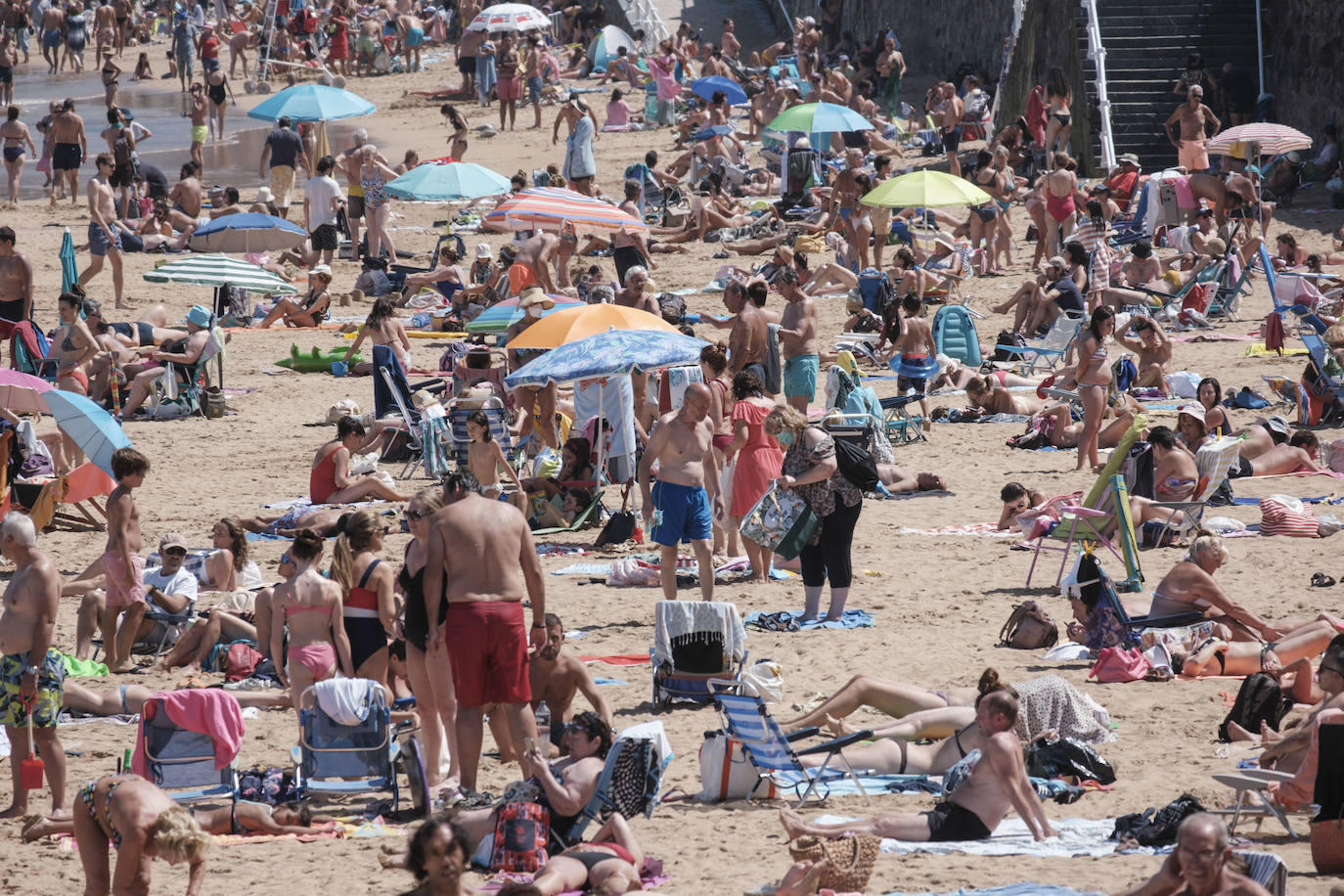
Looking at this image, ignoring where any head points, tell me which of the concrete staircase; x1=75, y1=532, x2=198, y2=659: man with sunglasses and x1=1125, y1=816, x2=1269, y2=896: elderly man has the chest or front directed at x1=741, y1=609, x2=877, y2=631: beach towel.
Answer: the concrete staircase

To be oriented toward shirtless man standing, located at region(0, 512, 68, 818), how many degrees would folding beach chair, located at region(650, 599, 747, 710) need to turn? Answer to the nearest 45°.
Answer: approximately 90° to its left

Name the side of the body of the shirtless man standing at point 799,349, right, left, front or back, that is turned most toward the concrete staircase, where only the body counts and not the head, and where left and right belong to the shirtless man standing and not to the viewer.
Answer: right

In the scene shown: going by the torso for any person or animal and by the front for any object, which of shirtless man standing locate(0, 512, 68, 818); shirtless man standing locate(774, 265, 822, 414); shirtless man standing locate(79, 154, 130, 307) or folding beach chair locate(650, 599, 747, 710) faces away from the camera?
the folding beach chair

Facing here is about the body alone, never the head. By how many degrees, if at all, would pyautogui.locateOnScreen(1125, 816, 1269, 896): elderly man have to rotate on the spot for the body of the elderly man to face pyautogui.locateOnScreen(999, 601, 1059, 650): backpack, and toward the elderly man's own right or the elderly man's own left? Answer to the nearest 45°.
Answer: approximately 180°

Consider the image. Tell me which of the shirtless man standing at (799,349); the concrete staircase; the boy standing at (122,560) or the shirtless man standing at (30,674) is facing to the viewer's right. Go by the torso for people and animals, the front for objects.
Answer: the boy standing

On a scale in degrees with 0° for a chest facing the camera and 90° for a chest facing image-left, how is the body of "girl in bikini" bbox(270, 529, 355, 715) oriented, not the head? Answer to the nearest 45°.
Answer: approximately 180°

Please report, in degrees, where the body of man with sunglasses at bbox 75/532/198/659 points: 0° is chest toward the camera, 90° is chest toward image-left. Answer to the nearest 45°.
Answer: approximately 45°

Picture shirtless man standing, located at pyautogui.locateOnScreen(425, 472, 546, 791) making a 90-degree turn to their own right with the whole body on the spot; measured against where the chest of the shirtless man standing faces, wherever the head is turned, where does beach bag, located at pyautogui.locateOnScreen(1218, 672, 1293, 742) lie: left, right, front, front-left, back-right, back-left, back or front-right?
front

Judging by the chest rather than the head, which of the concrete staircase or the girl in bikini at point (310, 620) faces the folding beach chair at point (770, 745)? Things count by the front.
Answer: the concrete staircase

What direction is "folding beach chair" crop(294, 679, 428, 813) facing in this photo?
away from the camera

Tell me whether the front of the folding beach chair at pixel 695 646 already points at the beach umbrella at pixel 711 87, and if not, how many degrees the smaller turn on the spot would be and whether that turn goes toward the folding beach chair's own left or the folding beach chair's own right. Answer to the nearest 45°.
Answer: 0° — it already faces it

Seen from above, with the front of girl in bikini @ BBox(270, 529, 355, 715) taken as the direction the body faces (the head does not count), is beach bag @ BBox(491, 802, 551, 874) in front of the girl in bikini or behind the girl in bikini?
behind

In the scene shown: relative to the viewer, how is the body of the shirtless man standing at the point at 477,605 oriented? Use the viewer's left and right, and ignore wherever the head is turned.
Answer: facing away from the viewer

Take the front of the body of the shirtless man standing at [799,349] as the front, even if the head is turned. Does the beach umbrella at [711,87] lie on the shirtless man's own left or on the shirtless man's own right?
on the shirtless man's own right

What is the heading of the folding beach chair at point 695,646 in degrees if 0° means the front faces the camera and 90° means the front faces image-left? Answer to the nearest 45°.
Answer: approximately 180°
